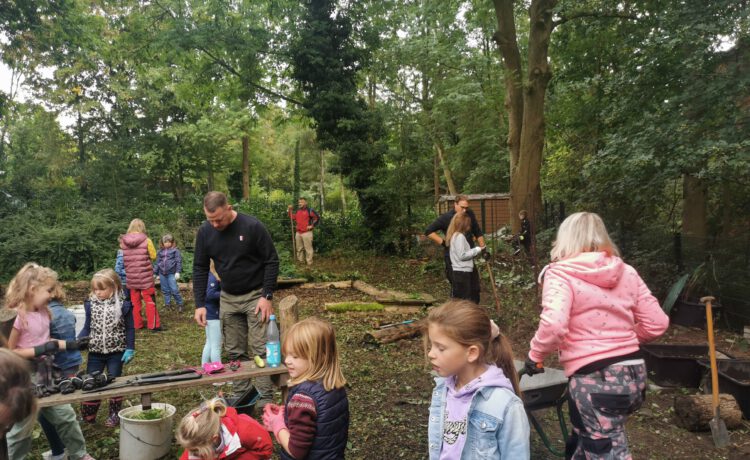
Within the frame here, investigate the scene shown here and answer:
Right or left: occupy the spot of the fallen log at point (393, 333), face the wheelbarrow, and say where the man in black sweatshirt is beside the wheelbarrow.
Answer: right

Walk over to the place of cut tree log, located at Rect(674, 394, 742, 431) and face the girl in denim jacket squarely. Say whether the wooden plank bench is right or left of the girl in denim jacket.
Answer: right

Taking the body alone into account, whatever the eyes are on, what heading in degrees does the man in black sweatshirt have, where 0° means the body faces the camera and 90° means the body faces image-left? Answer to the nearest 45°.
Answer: approximately 45°

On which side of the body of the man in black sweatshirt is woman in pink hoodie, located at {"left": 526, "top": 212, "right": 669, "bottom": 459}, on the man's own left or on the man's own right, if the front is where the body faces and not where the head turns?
on the man's own left

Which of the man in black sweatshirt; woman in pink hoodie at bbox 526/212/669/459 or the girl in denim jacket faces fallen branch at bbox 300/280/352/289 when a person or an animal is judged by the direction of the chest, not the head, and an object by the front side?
the woman in pink hoodie

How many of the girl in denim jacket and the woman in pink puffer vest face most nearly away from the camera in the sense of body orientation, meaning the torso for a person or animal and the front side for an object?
1

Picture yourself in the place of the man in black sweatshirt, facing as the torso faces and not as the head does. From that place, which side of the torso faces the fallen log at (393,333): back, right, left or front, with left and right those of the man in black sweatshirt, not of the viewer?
back

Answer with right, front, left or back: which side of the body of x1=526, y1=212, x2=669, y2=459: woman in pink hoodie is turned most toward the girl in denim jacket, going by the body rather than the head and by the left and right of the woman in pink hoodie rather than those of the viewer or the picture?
left

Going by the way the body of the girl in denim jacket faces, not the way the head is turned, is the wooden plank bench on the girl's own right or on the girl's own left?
on the girl's own right

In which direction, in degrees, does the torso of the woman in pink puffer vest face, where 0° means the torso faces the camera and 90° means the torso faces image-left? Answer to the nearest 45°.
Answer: approximately 180°

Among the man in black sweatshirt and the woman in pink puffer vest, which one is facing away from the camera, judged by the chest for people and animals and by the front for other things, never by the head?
the woman in pink puffer vest

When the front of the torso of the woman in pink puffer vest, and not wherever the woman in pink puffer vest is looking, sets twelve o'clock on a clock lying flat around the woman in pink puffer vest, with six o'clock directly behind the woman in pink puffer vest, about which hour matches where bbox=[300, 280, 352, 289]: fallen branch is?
The fallen branch is roughly at 2 o'clock from the woman in pink puffer vest.

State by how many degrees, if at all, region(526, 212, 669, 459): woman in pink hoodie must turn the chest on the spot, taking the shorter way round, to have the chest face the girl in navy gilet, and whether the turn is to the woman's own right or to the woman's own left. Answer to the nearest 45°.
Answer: approximately 90° to the woman's own left

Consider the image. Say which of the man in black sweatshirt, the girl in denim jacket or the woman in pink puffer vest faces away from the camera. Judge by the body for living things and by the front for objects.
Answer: the woman in pink puffer vest
